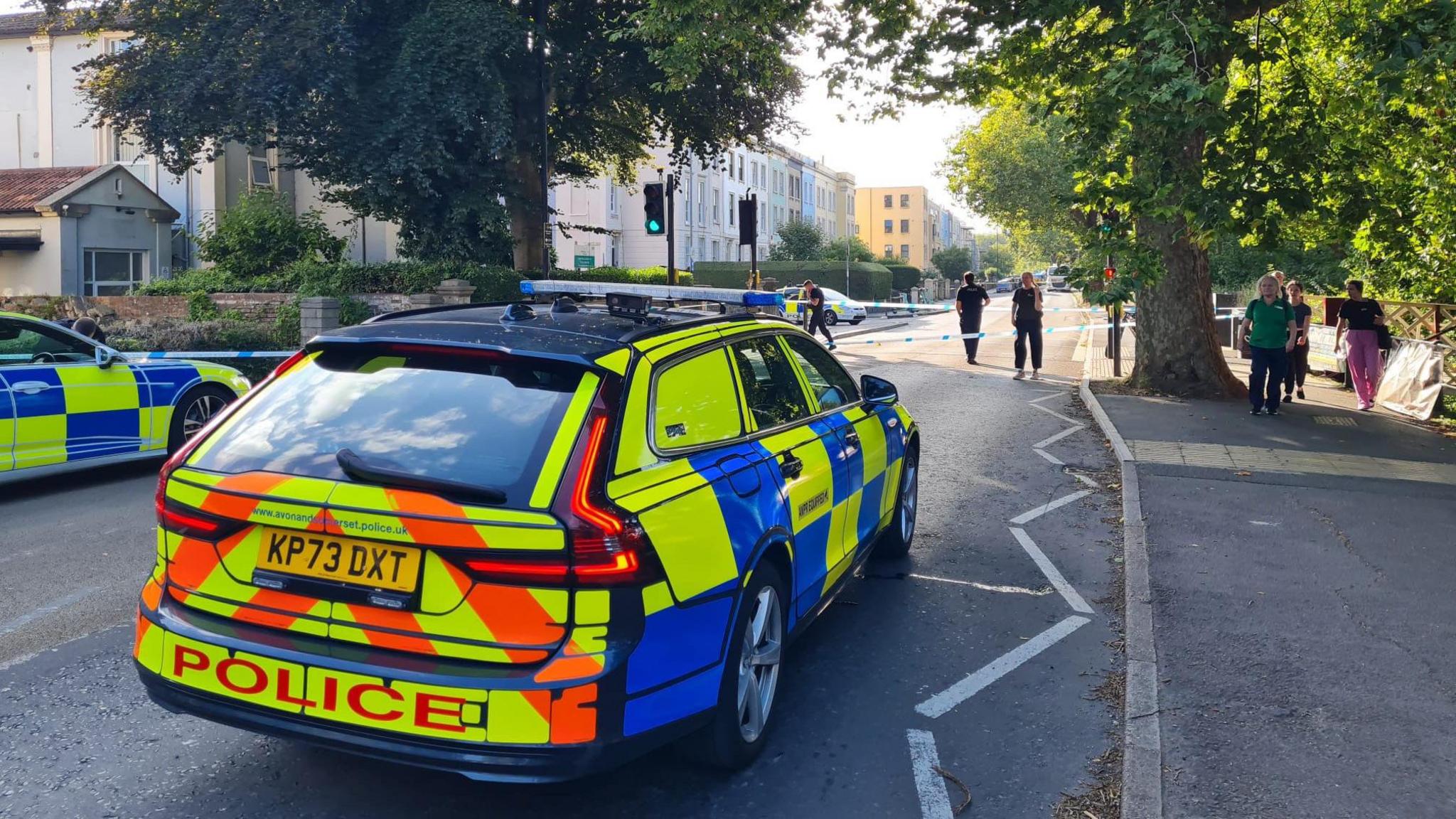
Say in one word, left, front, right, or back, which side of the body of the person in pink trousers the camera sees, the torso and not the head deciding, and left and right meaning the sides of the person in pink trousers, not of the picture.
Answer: front

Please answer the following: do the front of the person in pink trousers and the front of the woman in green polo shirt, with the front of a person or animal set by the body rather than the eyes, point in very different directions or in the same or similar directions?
same or similar directions

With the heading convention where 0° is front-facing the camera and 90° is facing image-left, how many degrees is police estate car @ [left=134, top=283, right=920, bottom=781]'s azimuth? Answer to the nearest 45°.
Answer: approximately 225°

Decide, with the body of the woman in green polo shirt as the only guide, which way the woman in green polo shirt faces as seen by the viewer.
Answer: toward the camera

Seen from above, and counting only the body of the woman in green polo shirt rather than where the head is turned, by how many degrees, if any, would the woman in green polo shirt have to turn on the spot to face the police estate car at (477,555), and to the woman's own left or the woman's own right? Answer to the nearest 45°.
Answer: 0° — they already face it

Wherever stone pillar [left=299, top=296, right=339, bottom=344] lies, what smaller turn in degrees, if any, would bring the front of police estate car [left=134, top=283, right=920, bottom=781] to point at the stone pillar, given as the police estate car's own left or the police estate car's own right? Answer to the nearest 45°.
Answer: approximately 45° to the police estate car's own left
